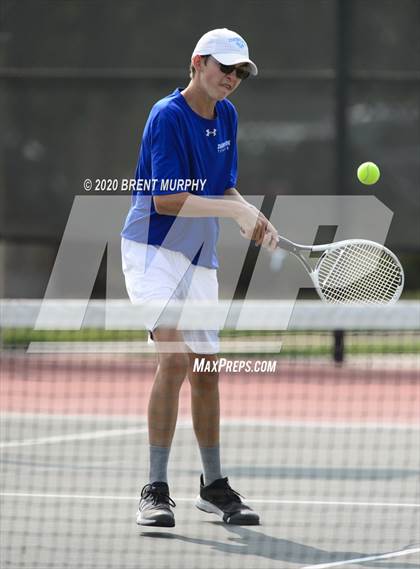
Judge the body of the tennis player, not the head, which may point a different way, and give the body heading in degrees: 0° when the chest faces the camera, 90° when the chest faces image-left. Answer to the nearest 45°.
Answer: approximately 315°
